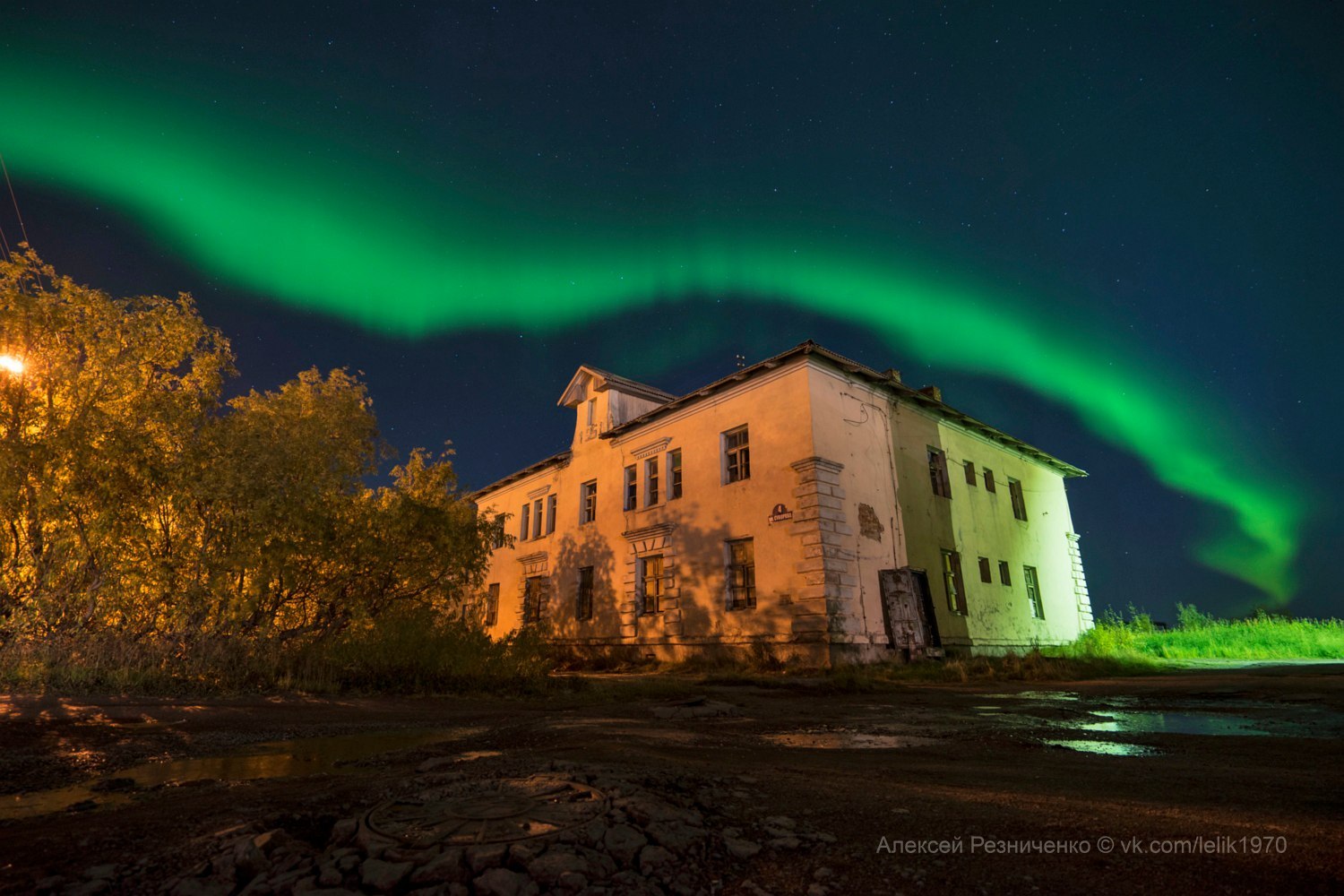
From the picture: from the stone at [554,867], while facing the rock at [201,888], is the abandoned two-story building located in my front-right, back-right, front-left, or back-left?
back-right

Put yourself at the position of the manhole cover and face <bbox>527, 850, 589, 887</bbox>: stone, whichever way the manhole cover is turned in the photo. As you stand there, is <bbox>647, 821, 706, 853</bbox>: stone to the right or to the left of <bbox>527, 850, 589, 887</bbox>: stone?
left
